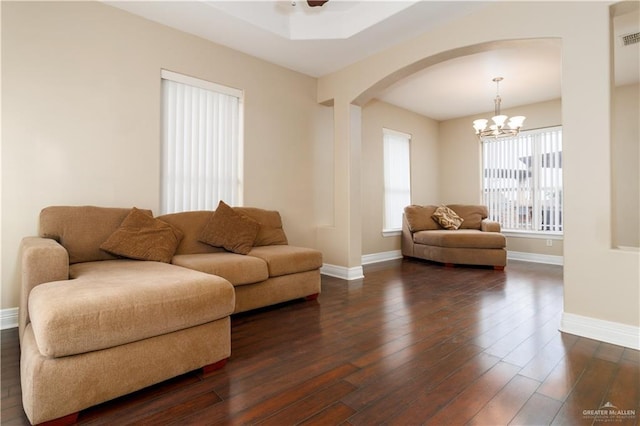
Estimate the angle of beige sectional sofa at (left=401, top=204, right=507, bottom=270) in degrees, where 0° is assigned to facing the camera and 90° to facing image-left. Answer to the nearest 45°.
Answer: approximately 0°

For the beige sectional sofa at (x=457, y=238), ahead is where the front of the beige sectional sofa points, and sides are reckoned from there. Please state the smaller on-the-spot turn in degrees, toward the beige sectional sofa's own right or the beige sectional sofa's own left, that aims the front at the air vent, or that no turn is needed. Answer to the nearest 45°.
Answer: approximately 45° to the beige sectional sofa's own left

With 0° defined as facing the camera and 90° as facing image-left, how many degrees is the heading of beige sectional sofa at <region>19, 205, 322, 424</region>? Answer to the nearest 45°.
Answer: approximately 315°

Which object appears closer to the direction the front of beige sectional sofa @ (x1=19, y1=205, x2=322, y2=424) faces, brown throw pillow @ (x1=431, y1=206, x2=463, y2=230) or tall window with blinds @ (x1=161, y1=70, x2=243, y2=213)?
the brown throw pillow

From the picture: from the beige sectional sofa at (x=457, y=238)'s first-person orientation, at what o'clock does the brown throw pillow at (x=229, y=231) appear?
The brown throw pillow is roughly at 1 o'clock from the beige sectional sofa.

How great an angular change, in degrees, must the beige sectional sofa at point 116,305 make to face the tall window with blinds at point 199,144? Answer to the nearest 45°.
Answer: approximately 135° to its left

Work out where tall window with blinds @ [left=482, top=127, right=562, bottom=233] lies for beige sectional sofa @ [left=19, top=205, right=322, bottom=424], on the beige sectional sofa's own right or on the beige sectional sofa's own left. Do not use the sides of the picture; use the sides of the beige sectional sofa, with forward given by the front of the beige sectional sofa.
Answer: on the beige sectional sofa's own left

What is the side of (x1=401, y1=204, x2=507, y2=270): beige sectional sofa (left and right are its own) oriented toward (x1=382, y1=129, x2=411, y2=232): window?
right

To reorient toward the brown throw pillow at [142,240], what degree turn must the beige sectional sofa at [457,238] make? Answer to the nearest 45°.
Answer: approximately 45° to its right
